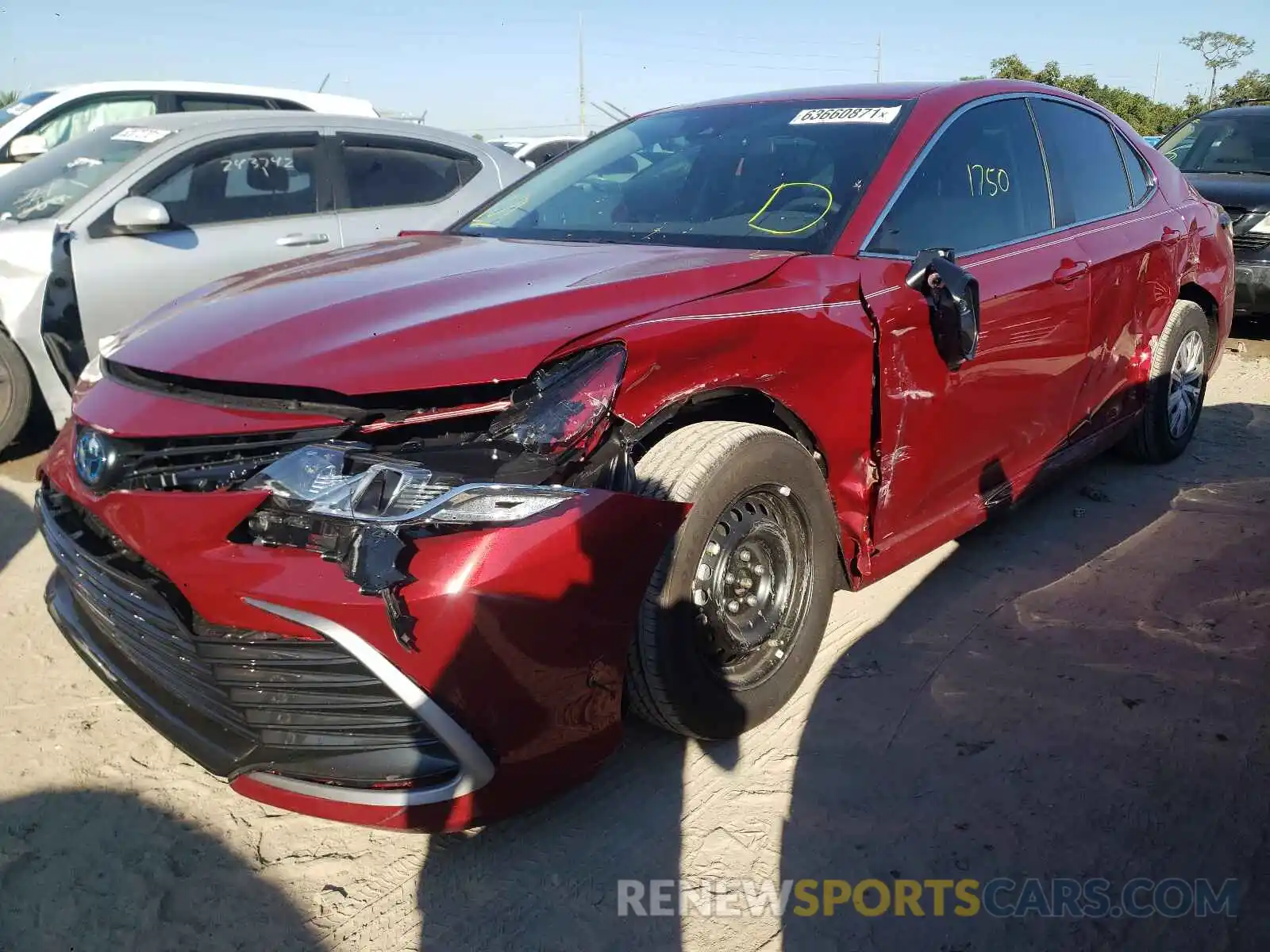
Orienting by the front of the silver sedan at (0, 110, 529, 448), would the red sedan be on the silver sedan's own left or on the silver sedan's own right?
on the silver sedan's own left

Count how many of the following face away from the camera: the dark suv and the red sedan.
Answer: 0

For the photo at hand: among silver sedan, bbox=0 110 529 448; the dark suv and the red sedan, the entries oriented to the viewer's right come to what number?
0

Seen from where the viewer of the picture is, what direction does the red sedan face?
facing the viewer and to the left of the viewer

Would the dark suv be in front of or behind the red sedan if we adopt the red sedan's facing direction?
behind

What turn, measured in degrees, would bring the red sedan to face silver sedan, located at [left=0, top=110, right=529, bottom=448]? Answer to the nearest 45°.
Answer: approximately 90° to its right

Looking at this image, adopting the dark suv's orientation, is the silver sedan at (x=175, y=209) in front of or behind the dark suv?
in front
